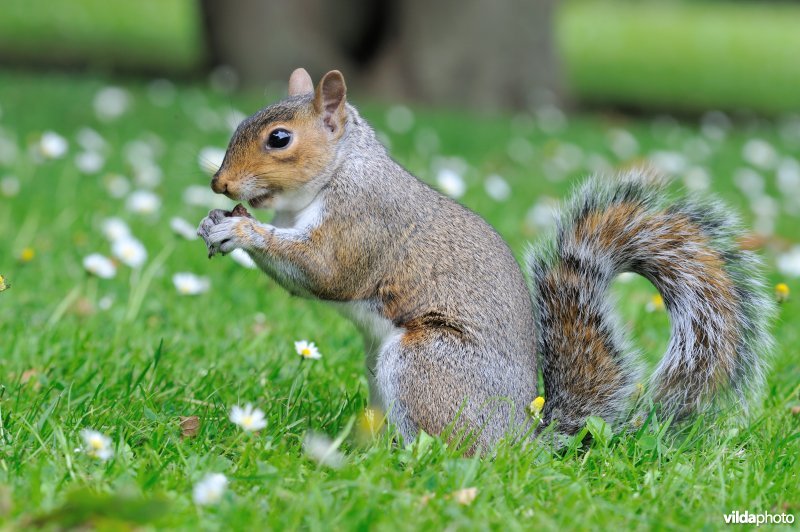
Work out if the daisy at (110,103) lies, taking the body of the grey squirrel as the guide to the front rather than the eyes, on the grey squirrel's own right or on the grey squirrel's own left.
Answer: on the grey squirrel's own right

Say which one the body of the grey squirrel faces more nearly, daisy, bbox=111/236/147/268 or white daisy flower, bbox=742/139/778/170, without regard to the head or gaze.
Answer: the daisy

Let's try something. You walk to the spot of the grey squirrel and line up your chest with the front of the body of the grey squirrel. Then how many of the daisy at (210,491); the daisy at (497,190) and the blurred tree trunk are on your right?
2

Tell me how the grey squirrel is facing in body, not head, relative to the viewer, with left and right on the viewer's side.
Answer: facing to the left of the viewer

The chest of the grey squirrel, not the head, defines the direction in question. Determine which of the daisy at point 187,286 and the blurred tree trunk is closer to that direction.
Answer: the daisy

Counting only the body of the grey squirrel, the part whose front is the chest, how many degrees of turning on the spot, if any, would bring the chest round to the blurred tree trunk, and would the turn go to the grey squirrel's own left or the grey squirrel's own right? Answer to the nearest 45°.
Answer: approximately 90° to the grey squirrel's own right

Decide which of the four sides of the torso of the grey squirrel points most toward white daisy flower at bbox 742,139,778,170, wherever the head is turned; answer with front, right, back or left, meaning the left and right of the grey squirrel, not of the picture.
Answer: right

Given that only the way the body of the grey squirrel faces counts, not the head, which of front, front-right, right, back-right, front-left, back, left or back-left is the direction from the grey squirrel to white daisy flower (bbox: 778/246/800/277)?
back-right

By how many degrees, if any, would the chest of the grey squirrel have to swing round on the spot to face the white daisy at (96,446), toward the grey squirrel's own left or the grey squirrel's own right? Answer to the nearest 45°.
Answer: approximately 45° to the grey squirrel's own left

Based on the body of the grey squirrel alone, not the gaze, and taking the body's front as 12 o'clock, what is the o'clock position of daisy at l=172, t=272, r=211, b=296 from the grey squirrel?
The daisy is roughly at 1 o'clock from the grey squirrel.

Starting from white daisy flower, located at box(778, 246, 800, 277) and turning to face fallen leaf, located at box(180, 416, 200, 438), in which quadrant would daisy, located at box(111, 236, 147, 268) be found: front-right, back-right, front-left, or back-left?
front-right

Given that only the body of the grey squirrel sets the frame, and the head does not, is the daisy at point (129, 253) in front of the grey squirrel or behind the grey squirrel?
in front

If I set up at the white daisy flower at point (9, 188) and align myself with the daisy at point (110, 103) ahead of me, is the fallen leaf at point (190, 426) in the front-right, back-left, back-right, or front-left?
back-right
